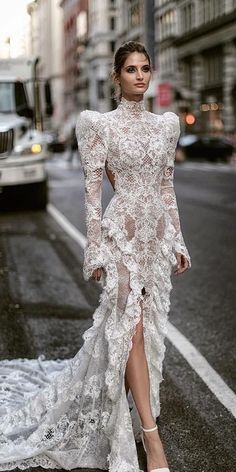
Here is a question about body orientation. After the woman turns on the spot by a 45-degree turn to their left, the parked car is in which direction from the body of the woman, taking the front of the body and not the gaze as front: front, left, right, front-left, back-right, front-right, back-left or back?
left

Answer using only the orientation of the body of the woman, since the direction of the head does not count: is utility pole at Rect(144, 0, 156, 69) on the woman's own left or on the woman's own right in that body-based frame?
on the woman's own left

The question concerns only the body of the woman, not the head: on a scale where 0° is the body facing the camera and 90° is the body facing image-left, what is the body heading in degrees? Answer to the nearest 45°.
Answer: approximately 315°
